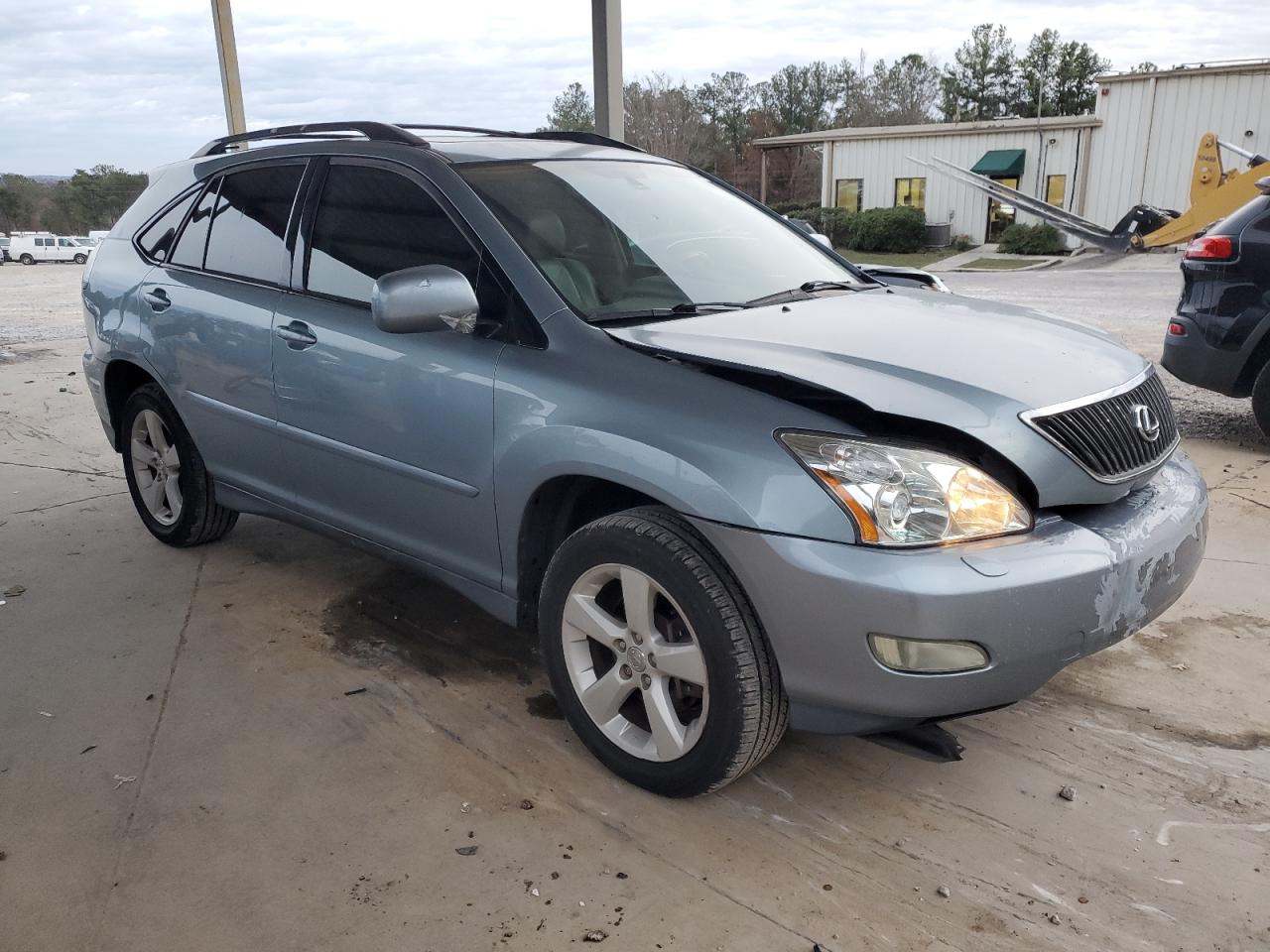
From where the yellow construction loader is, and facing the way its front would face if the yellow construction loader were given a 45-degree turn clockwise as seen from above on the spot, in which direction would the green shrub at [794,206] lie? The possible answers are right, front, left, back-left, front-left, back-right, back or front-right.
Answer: front

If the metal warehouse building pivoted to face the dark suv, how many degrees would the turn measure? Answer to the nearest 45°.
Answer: approximately 45° to its left

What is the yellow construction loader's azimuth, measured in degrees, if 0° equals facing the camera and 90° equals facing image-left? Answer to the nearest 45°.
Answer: approximately 90°

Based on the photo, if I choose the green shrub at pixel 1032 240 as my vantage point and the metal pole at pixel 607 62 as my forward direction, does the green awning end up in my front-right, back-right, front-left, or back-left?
back-right

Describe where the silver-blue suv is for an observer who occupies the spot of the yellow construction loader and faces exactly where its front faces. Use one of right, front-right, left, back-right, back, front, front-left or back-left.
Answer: left

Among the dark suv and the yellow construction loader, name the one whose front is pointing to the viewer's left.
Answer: the yellow construction loader

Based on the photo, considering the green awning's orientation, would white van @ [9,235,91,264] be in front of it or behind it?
in front

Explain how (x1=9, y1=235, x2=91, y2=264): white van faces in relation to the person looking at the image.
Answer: facing to the right of the viewer

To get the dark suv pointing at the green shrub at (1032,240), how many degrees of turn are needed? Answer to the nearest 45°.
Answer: approximately 90° to its left

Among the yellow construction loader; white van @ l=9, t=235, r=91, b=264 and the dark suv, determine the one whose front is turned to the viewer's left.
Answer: the yellow construction loader

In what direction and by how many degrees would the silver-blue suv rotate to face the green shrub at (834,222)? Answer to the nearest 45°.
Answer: approximately 135° to its left

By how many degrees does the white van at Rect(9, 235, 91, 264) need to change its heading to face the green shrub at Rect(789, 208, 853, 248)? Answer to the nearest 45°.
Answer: approximately 45° to its right

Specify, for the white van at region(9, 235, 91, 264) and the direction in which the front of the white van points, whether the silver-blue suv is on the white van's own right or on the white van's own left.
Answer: on the white van's own right
